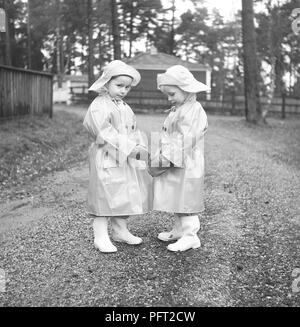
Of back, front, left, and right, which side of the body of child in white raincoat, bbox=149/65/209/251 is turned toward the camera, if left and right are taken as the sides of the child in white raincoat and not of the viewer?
left

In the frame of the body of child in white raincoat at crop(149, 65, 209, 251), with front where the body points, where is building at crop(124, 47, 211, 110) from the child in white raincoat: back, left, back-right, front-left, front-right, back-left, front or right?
right

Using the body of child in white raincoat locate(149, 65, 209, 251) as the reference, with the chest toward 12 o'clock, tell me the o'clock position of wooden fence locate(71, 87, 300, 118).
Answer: The wooden fence is roughly at 3 o'clock from the child in white raincoat.

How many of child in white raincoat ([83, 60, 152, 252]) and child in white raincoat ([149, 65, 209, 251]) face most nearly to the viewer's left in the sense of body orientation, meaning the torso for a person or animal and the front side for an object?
1

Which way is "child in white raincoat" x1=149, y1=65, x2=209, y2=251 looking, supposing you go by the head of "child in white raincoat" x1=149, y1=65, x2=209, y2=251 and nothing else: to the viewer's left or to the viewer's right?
to the viewer's left

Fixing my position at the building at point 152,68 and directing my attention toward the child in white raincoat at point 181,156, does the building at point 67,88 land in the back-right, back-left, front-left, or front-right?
back-right

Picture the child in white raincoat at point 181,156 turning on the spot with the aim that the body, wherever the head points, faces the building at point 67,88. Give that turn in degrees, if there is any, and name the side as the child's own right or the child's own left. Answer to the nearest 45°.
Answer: approximately 90° to the child's own right

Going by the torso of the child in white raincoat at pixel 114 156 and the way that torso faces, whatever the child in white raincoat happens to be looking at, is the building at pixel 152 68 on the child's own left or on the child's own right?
on the child's own left
